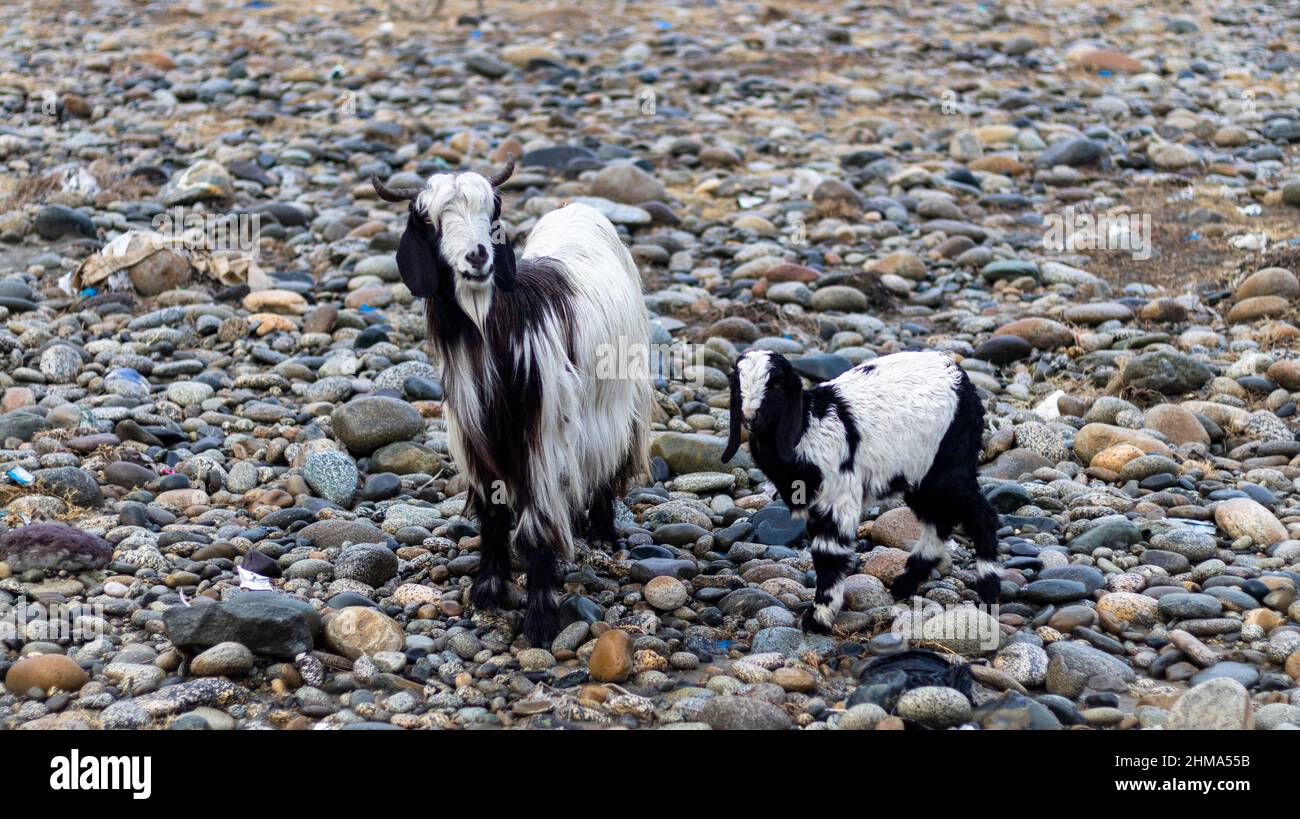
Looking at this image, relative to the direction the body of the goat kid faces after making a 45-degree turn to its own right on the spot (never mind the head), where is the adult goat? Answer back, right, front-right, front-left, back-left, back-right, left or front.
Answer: front

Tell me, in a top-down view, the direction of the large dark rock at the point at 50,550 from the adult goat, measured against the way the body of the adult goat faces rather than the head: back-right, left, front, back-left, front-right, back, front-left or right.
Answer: front-right

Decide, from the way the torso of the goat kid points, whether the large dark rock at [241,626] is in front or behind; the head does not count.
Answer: in front

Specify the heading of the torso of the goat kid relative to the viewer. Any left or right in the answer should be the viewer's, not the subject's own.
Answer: facing the viewer and to the left of the viewer
